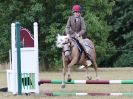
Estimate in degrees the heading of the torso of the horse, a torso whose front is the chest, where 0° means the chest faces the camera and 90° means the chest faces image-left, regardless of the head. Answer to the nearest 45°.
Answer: approximately 45°
